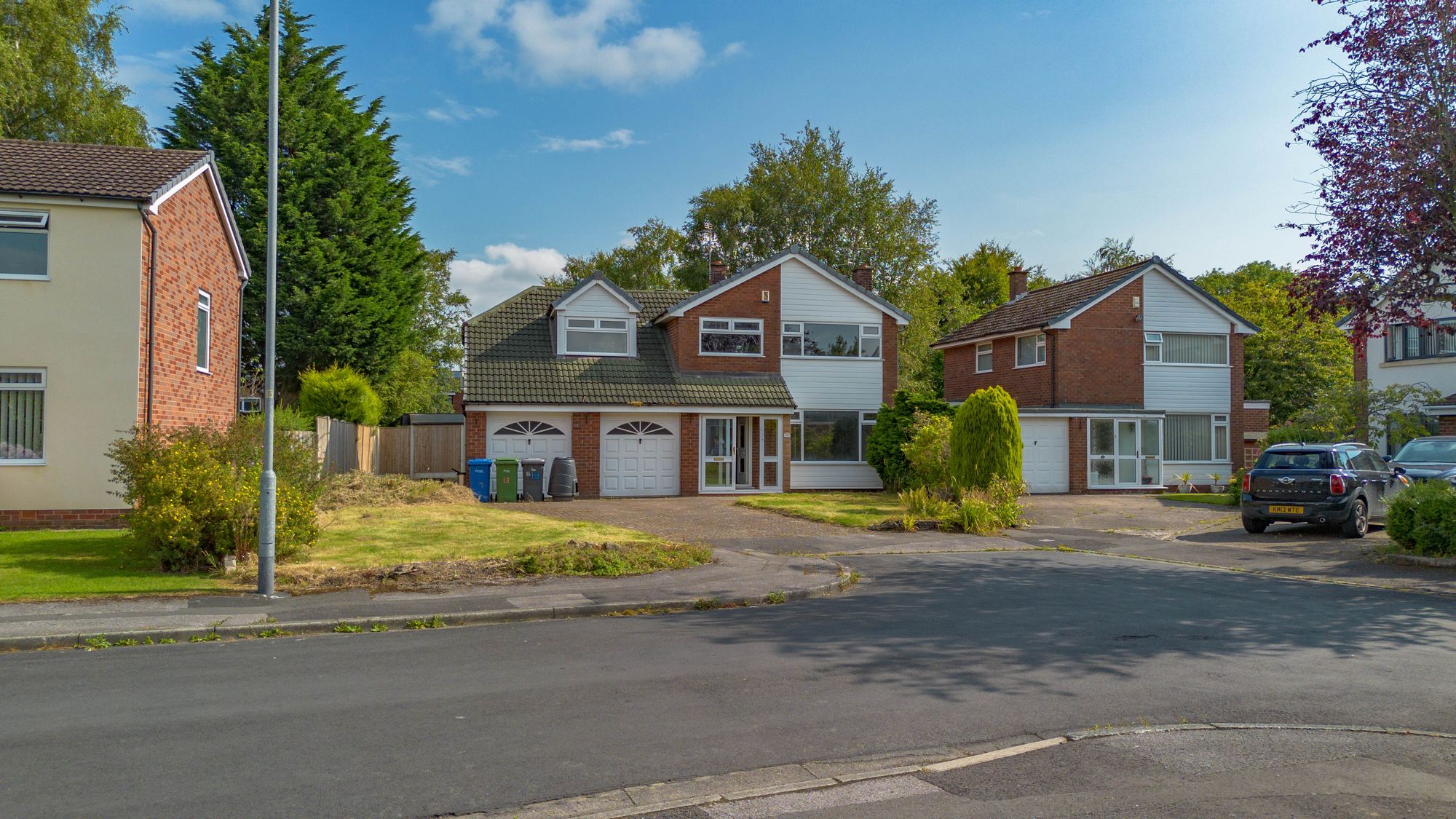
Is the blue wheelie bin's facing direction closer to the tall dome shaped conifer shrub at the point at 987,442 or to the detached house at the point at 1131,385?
the tall dome shaped conifer shrub

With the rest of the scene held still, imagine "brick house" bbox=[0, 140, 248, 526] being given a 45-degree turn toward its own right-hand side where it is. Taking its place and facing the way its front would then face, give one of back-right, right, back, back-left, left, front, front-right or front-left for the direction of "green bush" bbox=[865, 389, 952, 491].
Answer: back-left

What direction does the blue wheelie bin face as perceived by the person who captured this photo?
facing the viewer

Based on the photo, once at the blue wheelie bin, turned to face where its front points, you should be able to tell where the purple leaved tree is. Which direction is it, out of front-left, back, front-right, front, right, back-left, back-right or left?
front-left

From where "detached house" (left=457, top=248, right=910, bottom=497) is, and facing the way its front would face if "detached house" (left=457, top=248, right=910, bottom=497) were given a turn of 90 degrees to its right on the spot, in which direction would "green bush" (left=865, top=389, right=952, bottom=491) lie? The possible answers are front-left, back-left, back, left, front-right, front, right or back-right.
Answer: back

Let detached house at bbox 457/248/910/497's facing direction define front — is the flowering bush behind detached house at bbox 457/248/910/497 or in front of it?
in front

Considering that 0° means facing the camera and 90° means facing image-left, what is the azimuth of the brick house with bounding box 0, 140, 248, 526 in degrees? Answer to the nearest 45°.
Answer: approximately 0°

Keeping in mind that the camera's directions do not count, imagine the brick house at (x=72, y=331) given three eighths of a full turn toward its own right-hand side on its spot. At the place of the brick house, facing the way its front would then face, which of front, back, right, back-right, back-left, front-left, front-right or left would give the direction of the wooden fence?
right

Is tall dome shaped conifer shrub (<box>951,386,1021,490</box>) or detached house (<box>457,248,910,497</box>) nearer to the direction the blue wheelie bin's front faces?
the tall dome shaped conifer shrub

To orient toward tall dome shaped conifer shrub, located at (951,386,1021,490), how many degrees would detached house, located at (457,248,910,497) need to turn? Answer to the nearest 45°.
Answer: approximately 45° to its left

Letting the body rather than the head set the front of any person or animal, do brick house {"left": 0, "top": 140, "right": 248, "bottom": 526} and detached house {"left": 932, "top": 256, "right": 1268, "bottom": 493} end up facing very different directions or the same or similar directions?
same or similar directions

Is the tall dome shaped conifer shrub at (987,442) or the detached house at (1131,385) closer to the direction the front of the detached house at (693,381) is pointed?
the tall dome shaped conifer shrub

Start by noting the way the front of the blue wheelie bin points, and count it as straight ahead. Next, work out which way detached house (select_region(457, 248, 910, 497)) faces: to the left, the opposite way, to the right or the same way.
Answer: the same way

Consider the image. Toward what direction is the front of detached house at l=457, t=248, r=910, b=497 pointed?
toward the camera

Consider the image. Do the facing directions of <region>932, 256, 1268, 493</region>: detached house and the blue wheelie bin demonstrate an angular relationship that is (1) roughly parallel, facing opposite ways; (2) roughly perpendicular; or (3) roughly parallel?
roughly parallel

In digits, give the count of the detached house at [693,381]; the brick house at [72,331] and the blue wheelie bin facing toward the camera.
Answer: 3

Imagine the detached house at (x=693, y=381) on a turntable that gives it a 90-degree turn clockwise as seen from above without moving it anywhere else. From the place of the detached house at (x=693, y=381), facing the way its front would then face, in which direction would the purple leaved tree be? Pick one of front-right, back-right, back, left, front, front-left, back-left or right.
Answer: back-left
